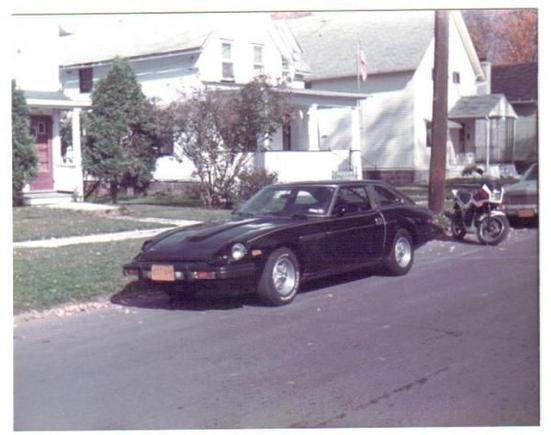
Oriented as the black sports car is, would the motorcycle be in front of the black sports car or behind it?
behind

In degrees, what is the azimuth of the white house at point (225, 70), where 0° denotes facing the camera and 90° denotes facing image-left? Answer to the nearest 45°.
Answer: approximately 315°

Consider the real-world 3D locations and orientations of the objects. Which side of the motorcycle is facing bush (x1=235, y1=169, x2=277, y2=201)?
back

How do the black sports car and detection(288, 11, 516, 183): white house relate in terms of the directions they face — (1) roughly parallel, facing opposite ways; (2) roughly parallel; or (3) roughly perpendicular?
roughly perpendicular

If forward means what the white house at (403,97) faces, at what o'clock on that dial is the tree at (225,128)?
The tree is roughly at 2 o'clock from the white house.

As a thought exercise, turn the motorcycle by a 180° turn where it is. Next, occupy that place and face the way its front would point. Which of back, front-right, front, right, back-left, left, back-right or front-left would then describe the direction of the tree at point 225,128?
front

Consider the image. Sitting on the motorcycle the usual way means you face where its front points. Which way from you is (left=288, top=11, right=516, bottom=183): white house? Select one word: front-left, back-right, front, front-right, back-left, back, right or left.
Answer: back-left

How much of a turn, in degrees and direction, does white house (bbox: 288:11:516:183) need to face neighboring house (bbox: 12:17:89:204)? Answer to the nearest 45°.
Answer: approximately 90° to its right
